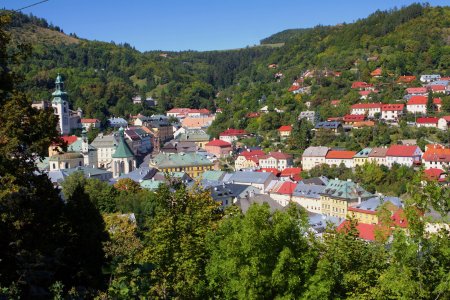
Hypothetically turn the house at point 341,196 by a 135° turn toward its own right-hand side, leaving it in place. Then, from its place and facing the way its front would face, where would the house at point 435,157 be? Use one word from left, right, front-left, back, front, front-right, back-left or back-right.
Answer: front-right

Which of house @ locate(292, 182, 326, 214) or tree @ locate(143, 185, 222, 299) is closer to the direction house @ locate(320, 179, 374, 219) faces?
the tree

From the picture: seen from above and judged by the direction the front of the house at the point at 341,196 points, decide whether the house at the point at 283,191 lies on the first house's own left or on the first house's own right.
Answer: on the first house's own right

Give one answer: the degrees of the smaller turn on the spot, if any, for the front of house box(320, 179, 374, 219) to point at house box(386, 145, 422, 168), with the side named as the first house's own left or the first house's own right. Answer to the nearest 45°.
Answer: approximately 180°

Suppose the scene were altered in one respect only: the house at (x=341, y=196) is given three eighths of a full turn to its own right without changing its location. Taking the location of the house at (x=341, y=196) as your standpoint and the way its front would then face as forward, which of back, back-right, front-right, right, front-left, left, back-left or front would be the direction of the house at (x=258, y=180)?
front-left

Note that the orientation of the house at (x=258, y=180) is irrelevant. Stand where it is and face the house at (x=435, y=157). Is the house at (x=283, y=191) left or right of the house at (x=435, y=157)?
right

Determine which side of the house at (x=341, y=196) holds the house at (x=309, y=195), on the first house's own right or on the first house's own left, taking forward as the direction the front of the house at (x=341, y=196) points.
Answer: on the first house's own right

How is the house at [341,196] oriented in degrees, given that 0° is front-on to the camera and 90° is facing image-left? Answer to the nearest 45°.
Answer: approximately 45°

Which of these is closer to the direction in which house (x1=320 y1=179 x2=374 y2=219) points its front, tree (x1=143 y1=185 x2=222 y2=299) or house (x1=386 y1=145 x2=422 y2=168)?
the tree
